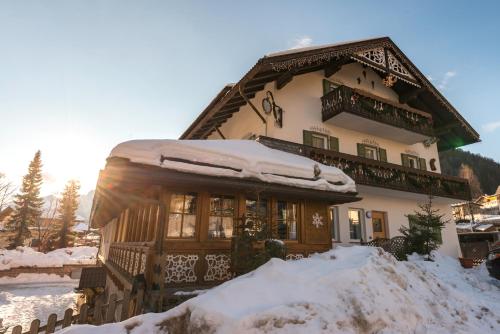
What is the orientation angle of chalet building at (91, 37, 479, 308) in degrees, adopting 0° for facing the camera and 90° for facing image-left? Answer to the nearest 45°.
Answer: approximately 315°

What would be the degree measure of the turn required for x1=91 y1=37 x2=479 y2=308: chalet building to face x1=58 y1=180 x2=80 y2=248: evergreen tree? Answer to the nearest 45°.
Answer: approximately 180°

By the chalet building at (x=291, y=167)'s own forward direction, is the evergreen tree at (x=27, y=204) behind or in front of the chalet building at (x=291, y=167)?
behind

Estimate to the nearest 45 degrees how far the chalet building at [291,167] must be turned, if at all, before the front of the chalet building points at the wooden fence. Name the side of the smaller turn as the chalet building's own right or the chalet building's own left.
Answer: approximately 90° to the chalet building's own right

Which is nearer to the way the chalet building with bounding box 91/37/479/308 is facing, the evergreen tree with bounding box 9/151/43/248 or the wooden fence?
the wooden fence
